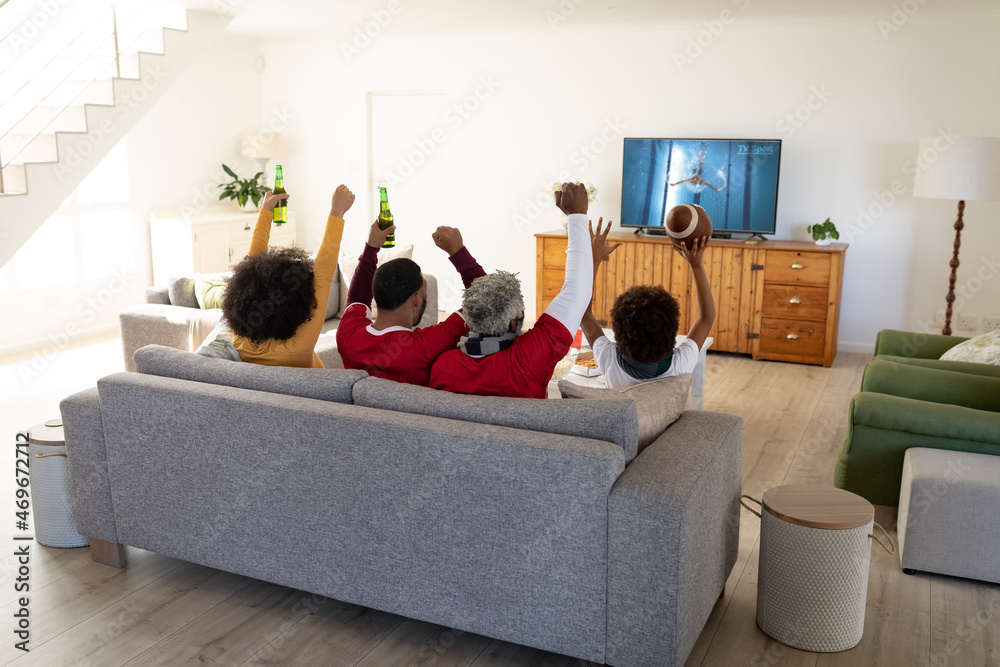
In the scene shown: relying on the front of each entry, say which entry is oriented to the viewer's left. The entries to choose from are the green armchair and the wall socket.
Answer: the green armchair

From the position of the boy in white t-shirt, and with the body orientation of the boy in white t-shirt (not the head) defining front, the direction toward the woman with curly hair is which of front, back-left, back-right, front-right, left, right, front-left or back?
left

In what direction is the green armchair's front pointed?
to the viewer's left

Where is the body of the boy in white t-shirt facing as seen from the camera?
away from the camera

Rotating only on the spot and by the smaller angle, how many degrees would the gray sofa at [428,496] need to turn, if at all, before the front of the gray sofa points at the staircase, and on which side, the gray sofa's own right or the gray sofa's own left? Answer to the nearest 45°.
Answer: approximately 90° to the gray sofa's own left

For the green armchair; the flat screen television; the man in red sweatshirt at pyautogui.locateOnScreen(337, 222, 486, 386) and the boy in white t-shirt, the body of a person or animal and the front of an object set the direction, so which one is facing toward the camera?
the flat screen television

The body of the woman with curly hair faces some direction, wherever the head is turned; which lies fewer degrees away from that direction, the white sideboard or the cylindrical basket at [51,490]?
the white sideboard

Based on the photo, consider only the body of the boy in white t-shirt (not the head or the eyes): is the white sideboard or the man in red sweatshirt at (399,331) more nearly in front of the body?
the white sideboard

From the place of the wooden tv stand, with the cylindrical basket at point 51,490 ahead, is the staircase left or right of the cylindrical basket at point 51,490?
right

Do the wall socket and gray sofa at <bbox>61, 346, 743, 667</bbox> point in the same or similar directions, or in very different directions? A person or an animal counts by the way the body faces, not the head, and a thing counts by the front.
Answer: very different directions

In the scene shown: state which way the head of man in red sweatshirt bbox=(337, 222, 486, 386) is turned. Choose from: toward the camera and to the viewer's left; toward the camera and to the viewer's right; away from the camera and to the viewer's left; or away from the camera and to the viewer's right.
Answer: away from the camera and to the viewer's right

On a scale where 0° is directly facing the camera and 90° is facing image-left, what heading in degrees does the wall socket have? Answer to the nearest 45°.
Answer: approximately 0°

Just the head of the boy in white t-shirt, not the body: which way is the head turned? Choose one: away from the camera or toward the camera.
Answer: away from the camera
